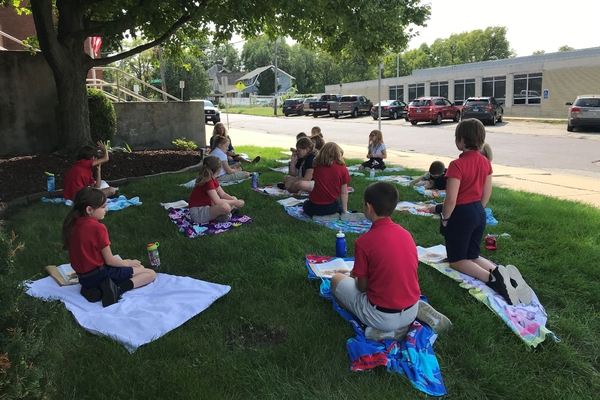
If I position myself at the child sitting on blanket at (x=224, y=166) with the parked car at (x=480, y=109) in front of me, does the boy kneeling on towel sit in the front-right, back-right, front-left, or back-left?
back-right

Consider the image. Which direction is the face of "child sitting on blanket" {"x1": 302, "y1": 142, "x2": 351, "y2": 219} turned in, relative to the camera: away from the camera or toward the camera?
away from the camera

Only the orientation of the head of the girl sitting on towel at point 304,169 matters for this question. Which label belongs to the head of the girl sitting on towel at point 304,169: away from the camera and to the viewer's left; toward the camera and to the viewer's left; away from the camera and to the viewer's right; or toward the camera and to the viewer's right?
toward the camera and to the viewer's left

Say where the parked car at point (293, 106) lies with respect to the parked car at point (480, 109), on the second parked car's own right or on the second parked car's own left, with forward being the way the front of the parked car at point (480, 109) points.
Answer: on the second parked car's own left
